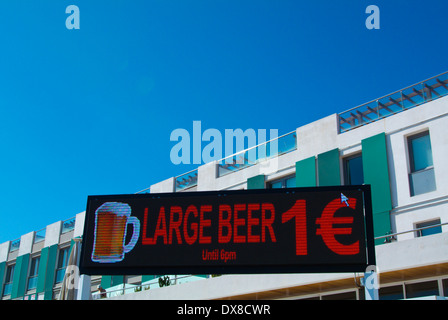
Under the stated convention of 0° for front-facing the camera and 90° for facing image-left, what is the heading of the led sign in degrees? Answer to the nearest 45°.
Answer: approximately 0°
